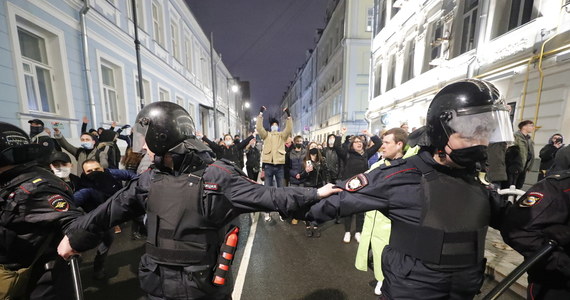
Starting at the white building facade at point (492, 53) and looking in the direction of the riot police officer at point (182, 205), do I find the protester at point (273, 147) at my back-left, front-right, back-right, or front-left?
front-right

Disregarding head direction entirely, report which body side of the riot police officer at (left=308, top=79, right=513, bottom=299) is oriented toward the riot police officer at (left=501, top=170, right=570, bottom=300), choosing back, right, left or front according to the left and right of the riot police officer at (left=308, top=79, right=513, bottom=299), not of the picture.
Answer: left

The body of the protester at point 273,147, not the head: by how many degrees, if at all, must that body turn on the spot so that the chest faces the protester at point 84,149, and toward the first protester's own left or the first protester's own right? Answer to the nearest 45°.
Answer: approximately 90° to the first protester's own right

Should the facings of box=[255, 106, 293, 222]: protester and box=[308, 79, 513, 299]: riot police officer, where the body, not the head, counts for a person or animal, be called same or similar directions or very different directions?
same or similar directions

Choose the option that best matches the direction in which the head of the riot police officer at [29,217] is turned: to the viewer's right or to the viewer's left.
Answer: to the viewer's right

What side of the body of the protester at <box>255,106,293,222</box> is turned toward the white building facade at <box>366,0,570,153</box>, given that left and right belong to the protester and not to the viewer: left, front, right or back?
left

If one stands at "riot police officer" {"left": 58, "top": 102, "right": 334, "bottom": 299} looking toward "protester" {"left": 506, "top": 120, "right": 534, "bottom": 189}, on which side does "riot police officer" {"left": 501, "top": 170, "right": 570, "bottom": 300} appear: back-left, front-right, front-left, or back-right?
front-right

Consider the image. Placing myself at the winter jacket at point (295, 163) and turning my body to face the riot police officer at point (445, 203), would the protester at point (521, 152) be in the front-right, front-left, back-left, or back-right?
front-left

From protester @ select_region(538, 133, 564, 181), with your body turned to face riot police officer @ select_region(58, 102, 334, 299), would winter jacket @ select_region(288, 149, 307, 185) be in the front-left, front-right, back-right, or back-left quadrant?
front-right

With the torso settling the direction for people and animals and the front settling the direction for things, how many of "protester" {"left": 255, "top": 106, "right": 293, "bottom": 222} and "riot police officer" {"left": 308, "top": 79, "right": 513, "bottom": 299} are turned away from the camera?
0

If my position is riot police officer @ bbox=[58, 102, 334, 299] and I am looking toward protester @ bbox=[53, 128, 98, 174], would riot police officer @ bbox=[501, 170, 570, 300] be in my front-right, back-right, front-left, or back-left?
back-right

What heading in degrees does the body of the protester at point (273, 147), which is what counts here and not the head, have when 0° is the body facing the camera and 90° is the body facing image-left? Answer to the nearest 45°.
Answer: approximately 0°
